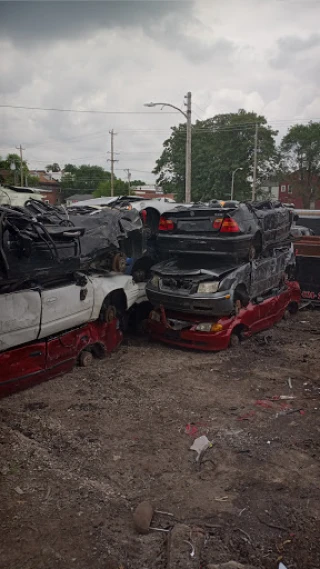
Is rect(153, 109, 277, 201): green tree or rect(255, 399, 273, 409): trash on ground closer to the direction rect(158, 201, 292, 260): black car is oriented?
the green tree

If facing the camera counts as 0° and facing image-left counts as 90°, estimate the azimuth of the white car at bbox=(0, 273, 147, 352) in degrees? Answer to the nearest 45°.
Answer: approximately 225°

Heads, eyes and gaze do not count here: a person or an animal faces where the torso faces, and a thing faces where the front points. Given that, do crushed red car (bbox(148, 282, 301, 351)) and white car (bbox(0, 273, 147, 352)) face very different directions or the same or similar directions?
very different directions

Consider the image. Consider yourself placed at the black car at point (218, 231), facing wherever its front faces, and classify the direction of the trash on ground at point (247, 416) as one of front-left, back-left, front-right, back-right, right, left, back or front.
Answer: back-right

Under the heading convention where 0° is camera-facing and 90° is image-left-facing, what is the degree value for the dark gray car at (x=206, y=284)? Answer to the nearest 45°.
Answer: approximately 45°

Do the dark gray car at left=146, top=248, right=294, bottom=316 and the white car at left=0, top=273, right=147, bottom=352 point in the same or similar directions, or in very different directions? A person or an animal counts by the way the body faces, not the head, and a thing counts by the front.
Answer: very different directions

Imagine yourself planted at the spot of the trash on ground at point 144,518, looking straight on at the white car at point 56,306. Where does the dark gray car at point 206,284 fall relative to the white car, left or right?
right
